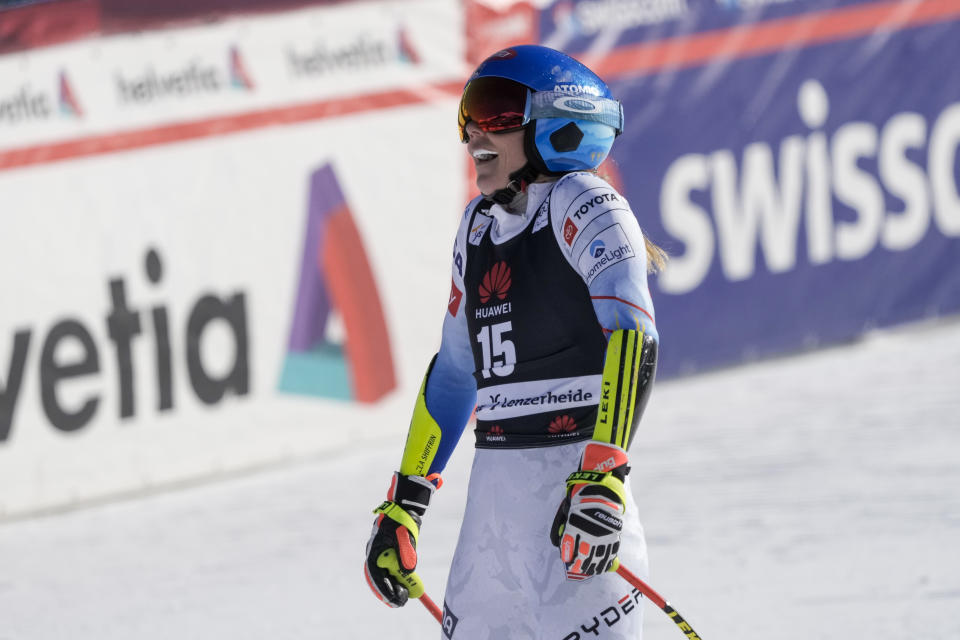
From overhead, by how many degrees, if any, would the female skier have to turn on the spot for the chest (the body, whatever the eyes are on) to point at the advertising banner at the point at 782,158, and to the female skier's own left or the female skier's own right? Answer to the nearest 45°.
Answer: approximately 135° to the female skier's own right

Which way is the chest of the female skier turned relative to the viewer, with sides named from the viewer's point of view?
facing the viewer and to the left of the viewer

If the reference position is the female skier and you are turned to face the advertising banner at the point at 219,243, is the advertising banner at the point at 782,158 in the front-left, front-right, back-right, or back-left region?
front-right

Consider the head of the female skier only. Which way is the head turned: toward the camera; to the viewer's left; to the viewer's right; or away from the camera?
to the viewer's left

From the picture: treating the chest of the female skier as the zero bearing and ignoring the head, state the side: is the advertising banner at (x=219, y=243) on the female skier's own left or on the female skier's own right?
on the female skier's own right
